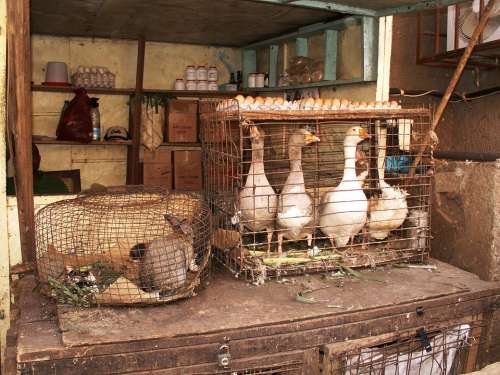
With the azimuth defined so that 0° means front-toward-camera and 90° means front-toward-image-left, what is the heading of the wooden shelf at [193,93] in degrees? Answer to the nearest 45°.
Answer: approximately 0°

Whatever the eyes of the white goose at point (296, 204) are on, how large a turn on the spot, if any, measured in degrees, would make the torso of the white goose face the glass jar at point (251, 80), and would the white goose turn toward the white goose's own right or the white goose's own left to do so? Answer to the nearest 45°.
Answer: approximately 180°

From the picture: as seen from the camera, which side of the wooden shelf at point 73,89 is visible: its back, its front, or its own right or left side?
front

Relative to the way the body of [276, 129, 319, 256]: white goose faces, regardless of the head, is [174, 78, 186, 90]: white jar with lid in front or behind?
behind

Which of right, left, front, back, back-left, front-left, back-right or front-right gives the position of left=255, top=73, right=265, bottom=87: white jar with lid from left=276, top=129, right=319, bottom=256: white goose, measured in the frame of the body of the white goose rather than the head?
back

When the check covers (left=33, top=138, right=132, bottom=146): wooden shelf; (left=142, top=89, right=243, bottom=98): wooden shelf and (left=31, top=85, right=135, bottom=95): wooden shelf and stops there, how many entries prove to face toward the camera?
3

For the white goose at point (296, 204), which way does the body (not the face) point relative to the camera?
toward the camera

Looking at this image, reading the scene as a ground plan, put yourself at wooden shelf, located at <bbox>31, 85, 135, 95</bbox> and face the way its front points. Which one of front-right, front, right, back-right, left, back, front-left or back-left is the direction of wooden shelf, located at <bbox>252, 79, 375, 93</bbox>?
front-left

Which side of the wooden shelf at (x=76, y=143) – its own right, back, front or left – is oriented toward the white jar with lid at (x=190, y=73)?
left
